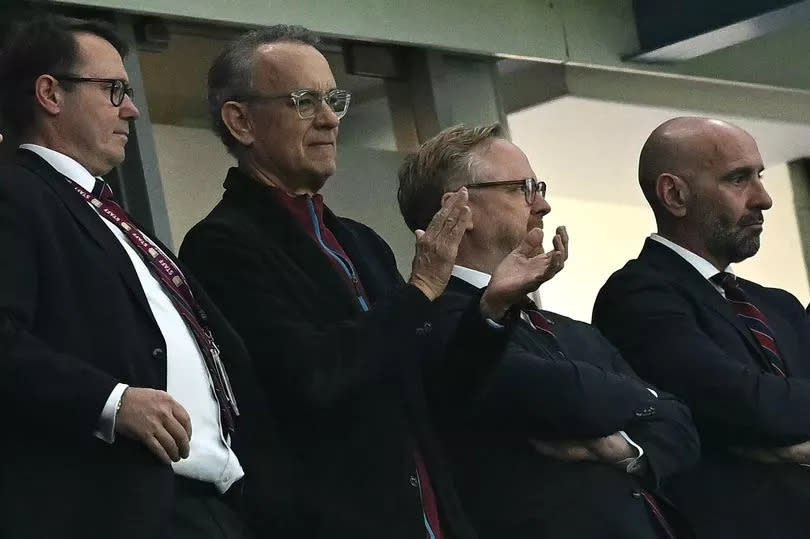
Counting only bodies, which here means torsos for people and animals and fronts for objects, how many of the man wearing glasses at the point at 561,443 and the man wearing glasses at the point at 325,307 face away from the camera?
0

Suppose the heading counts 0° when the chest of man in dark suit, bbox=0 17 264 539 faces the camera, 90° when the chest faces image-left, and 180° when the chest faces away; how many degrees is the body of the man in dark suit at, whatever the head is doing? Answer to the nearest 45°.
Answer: approximately 270°

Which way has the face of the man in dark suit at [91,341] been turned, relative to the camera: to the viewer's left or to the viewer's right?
to the viewer's right

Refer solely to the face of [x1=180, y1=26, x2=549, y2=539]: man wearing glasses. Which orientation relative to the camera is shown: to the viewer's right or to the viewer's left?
to the viewer's right

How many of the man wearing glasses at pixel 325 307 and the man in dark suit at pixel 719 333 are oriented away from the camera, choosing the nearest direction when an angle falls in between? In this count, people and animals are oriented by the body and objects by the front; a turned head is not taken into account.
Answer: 0

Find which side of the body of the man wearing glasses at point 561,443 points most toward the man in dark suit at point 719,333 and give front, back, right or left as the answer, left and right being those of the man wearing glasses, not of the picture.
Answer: left
